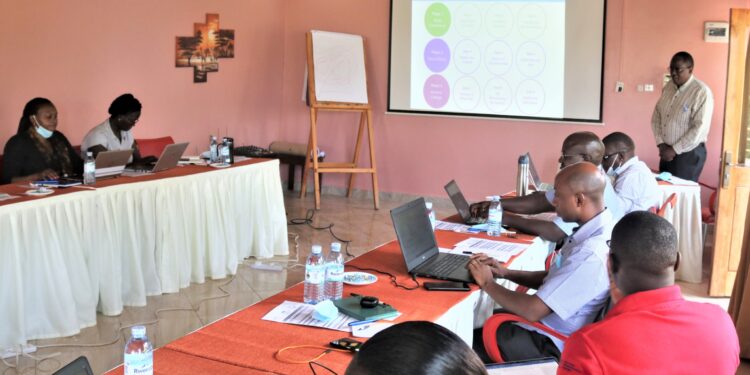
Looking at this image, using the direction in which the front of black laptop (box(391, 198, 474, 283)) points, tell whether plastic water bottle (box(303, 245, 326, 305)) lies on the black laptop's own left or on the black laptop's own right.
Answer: on the black laptop's own right

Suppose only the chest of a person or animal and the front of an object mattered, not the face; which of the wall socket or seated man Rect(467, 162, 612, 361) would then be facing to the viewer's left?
the seated man

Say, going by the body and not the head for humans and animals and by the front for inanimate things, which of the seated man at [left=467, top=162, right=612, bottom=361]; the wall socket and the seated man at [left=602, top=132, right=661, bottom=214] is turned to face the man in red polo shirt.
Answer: the wall socket

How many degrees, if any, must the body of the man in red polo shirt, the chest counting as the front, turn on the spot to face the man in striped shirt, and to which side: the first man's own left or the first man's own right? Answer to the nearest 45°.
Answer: approximately 45° to the first man's own right

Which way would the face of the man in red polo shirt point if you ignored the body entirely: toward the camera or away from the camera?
away from the camera

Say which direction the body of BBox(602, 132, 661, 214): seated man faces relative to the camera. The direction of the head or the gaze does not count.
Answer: to the viewer's left

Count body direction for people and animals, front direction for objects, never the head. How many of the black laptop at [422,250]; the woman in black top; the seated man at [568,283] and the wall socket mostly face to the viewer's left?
1

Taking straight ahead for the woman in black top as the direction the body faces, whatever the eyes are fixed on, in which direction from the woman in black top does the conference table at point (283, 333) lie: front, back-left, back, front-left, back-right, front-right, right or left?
front-right

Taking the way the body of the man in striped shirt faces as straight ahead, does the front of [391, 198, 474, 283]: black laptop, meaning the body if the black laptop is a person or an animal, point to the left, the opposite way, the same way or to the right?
to the left

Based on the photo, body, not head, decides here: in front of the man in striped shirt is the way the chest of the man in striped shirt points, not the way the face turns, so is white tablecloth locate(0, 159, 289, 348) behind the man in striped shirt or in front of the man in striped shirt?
in front

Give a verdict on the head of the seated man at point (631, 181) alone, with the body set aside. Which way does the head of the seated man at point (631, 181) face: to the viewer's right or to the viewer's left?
to the viewer's left

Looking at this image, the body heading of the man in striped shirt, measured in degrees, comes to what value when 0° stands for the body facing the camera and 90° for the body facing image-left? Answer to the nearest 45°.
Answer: approximately 45°

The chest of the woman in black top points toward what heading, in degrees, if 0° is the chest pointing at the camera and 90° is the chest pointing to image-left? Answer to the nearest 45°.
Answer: approximately 315°

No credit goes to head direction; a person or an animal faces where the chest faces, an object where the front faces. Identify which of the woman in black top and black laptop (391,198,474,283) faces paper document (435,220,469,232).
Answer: the woman in black top

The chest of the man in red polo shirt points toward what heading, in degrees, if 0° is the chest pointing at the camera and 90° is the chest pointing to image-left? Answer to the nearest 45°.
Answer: approximately 135°

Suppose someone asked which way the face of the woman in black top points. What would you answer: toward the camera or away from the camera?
toward the camera

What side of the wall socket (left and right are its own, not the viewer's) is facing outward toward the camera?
front
